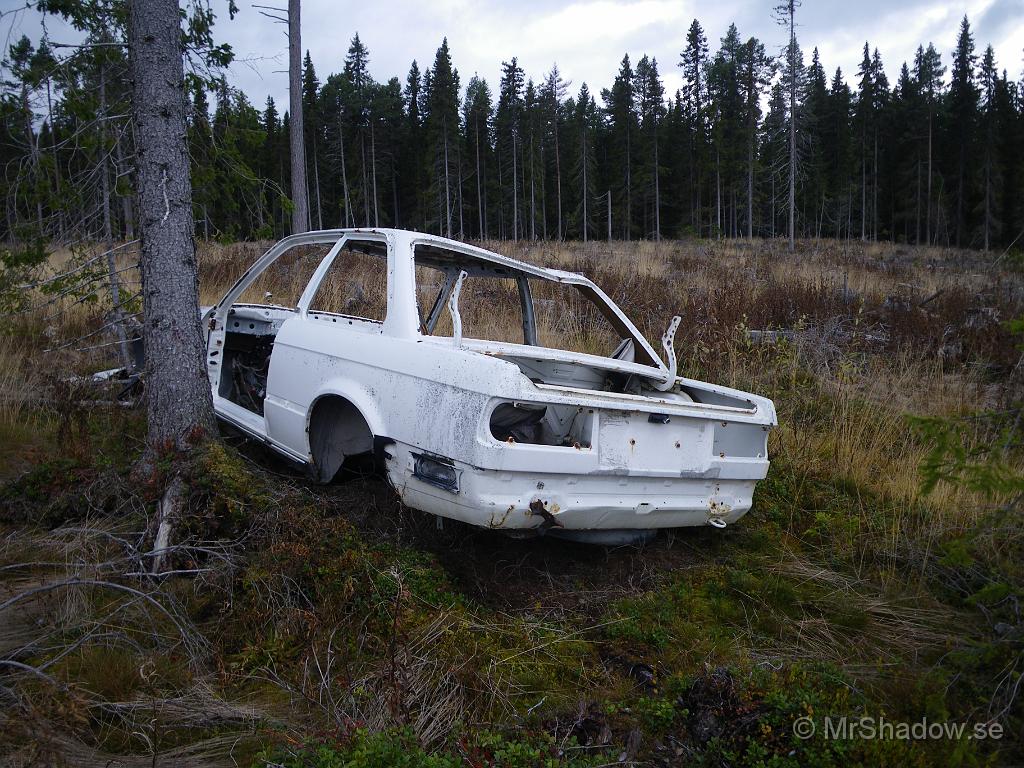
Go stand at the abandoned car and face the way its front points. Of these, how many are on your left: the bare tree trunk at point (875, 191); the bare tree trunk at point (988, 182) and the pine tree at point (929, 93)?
0

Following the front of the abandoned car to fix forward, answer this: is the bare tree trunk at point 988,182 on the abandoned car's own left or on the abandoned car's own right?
on the abandoned car's own right

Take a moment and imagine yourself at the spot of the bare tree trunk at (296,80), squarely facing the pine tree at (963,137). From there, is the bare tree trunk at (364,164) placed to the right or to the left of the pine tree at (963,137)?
left

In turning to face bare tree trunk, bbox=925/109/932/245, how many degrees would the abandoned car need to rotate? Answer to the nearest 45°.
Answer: approximately 90° to its right

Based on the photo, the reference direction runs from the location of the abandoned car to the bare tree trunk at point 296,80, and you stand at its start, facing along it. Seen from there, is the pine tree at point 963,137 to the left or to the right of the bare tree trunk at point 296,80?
right

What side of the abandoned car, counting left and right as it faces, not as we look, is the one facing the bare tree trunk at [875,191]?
right

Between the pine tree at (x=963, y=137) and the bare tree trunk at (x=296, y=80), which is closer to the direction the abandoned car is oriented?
the bare tree trunk

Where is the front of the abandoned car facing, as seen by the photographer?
facing away from the viewer and to the left of the viewer

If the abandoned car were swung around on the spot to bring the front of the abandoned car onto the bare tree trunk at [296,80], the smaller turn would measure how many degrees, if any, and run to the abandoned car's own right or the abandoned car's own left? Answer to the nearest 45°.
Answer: approximately 45° to the abandoned car's own right

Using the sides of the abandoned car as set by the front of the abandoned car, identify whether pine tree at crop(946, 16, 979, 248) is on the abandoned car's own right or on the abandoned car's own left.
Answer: on the abandoned car's own right

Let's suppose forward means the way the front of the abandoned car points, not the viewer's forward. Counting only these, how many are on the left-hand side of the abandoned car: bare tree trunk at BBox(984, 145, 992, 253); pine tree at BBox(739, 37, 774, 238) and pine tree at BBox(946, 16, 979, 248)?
0

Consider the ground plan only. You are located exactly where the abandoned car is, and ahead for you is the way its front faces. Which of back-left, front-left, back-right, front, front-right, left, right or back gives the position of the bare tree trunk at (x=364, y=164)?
front-right
